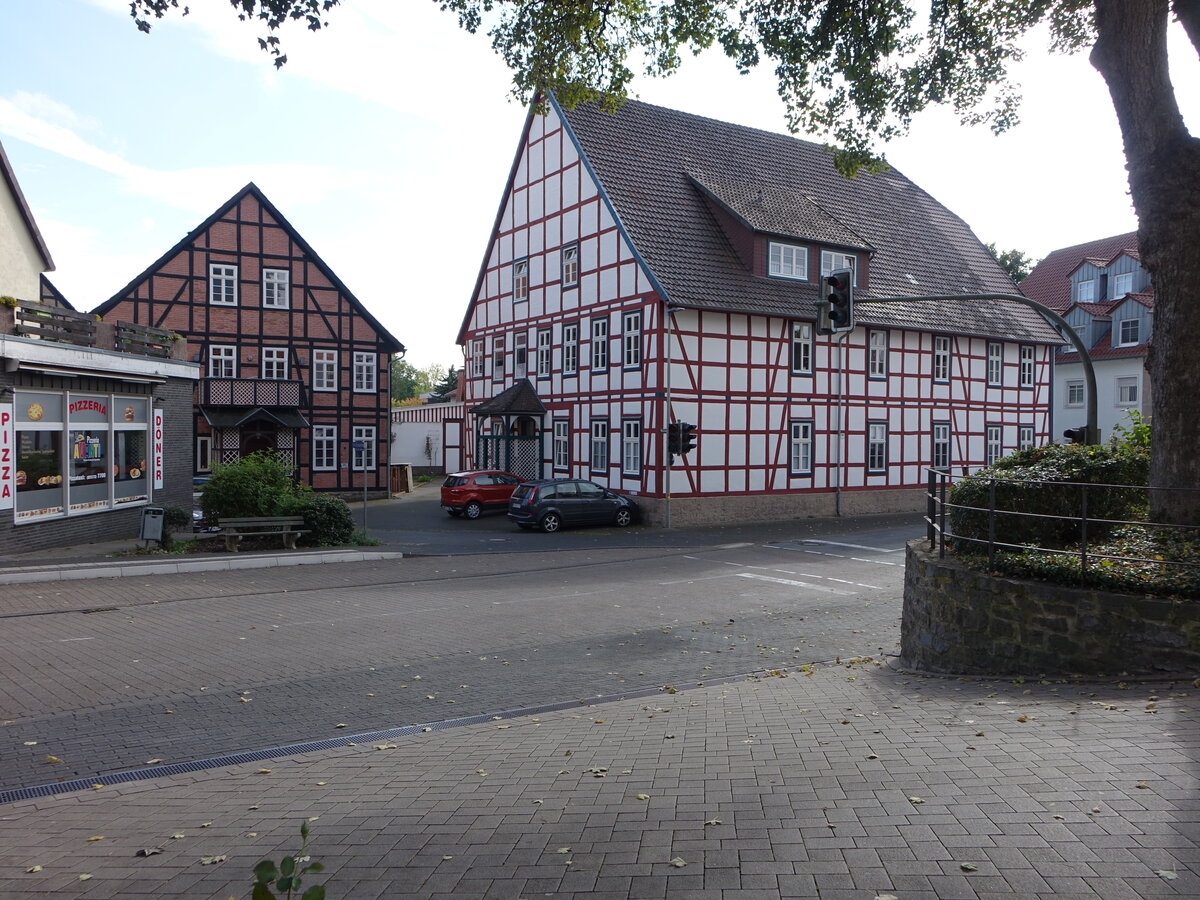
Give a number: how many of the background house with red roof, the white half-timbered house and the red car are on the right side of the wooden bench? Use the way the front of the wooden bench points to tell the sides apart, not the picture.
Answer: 0

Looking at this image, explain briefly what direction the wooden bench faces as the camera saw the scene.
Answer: facing the viewer

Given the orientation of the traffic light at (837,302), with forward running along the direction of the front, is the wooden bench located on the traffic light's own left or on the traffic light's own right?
on the traffic light's own right

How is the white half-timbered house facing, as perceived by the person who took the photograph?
facing the viewer and to the left of the viewer

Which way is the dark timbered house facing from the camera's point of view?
toward the camera

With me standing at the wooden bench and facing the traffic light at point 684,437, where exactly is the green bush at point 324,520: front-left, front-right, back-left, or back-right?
front-left

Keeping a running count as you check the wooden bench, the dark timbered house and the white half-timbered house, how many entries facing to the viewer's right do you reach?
0

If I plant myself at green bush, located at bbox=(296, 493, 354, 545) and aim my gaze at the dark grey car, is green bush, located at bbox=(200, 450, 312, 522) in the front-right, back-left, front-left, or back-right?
back-left

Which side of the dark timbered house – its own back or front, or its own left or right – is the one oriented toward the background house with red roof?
left

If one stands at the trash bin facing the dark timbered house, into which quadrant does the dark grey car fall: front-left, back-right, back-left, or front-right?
front-right

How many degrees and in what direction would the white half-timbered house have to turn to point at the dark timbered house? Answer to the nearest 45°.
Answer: approximately 45° to its right

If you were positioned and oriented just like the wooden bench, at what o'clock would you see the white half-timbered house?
The white half-timbered house is roughly at 8 o'clock from the wooden bench.

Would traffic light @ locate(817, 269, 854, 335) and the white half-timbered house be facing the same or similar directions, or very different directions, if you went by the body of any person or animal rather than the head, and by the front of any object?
same or similar directions

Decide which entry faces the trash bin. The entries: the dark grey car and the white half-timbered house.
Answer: the white half-timbered house

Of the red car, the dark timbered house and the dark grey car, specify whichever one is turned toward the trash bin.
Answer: the dark timbered house
